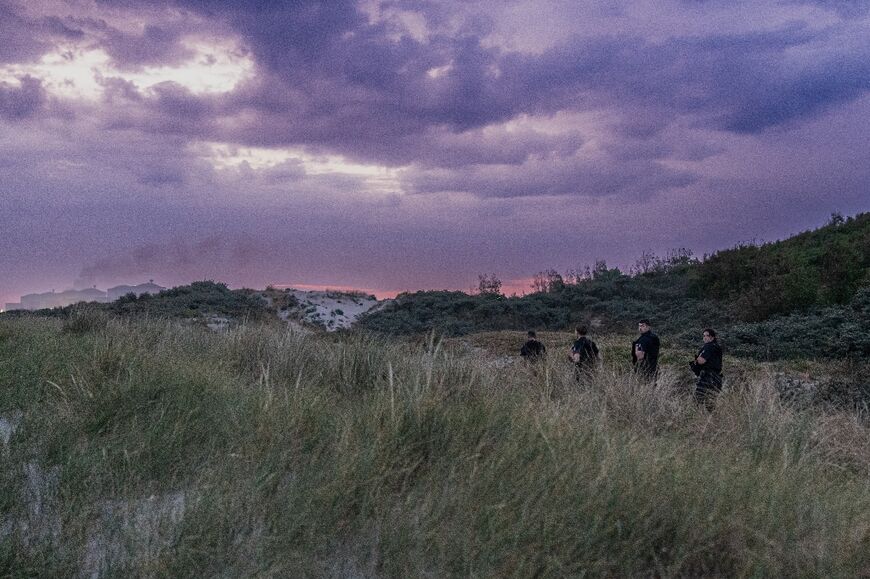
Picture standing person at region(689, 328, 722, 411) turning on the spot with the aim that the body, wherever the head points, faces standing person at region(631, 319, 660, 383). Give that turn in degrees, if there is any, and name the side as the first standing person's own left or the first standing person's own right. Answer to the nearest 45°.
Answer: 0° — they already face them

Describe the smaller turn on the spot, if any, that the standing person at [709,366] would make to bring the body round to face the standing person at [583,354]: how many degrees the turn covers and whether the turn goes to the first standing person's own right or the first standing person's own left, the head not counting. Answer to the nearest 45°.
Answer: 0° — they already face them

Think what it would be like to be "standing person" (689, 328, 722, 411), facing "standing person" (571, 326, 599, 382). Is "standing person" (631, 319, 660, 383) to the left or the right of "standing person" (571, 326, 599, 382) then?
right

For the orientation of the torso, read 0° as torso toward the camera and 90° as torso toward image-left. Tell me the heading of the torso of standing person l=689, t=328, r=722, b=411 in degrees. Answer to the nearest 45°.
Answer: approximately 90°
